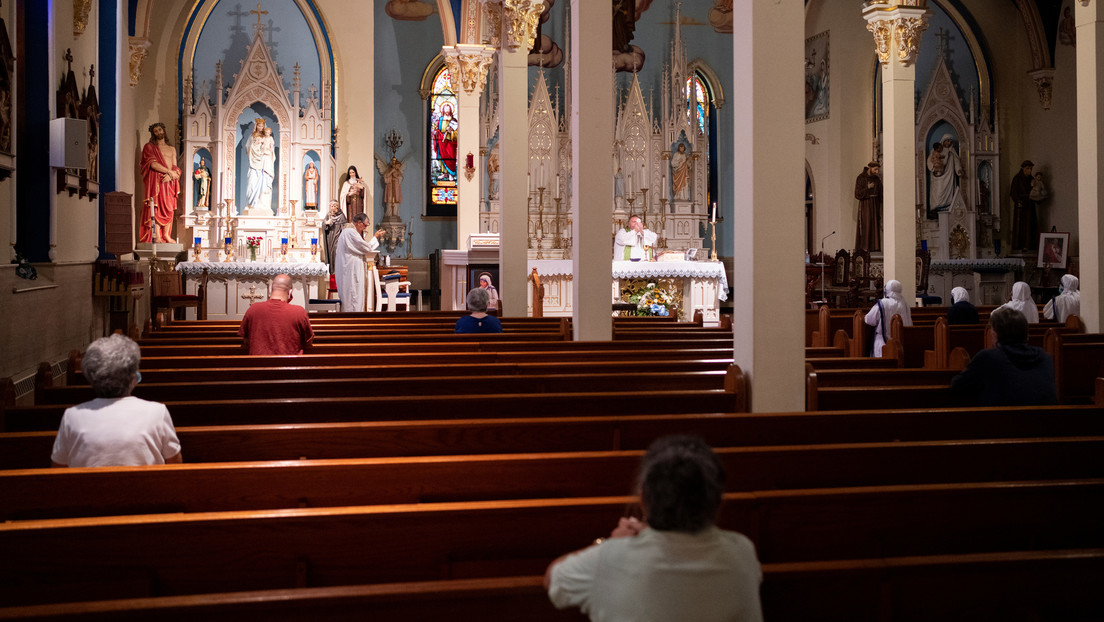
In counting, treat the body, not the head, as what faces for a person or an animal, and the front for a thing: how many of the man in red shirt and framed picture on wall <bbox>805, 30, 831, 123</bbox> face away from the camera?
1

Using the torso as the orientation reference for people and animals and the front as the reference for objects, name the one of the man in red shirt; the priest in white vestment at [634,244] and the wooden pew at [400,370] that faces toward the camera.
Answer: the priest in white vestment

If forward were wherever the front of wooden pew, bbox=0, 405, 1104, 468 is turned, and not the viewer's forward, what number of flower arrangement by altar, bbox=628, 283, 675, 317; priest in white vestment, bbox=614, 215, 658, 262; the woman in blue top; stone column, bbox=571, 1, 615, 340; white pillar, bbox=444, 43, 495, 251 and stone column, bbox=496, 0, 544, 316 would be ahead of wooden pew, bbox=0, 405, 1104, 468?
6

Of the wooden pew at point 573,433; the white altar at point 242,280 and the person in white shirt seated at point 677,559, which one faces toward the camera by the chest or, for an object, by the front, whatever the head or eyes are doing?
the white altar

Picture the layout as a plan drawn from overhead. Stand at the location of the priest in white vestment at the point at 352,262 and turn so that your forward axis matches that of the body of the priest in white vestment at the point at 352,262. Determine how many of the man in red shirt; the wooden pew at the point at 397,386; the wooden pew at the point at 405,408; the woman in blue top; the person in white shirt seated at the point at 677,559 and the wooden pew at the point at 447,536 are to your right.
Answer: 6

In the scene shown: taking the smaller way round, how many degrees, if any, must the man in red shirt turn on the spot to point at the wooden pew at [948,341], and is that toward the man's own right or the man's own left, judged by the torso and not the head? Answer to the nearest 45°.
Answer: approximately 90° to the man's own right

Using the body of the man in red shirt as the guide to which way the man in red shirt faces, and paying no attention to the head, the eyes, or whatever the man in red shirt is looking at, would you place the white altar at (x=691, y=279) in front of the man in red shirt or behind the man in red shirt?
in front

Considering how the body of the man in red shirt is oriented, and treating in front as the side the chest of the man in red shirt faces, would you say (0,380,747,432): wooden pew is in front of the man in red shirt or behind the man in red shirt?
behind

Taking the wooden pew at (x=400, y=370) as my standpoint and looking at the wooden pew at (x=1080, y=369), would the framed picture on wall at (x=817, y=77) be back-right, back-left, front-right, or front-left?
front-left

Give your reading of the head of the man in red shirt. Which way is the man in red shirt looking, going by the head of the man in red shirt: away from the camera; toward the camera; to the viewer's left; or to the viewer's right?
away from the camera

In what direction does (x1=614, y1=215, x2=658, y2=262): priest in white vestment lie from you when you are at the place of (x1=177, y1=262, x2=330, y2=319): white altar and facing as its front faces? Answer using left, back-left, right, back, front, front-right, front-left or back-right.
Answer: left

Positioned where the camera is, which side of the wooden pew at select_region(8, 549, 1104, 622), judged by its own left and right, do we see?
back

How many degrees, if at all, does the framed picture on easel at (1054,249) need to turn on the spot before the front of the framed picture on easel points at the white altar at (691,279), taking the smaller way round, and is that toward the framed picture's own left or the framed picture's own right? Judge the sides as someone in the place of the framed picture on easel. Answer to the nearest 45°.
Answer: approximately 45° to the framed picture's own right

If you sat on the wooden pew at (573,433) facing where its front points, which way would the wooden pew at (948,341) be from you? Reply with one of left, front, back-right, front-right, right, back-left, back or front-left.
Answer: front-right

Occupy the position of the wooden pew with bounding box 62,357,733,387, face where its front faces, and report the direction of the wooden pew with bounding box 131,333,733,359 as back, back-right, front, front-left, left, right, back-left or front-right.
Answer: front

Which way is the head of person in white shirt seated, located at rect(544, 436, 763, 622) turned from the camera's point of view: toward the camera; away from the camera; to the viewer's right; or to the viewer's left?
away from the camera

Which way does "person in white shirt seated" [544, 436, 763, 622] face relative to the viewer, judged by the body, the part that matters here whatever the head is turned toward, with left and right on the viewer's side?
facing away from the viewer

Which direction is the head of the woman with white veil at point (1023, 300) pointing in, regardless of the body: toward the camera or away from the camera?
away from the camera

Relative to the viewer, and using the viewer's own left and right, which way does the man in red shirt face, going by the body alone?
facing away from the viewer

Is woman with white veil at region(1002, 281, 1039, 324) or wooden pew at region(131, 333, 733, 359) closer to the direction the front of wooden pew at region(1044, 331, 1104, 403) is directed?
the woman with white veil

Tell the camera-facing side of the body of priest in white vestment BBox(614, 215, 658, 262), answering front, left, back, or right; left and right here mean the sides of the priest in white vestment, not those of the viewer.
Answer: front

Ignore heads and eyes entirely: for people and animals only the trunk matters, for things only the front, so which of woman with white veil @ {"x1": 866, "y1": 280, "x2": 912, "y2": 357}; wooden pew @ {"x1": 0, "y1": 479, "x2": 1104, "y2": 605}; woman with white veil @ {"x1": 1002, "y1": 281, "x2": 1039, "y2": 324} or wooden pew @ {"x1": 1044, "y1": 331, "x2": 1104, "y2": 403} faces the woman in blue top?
wooden pew @ {"x1": 0, "y1": 479, "x2": 1104, "y2": 605}
